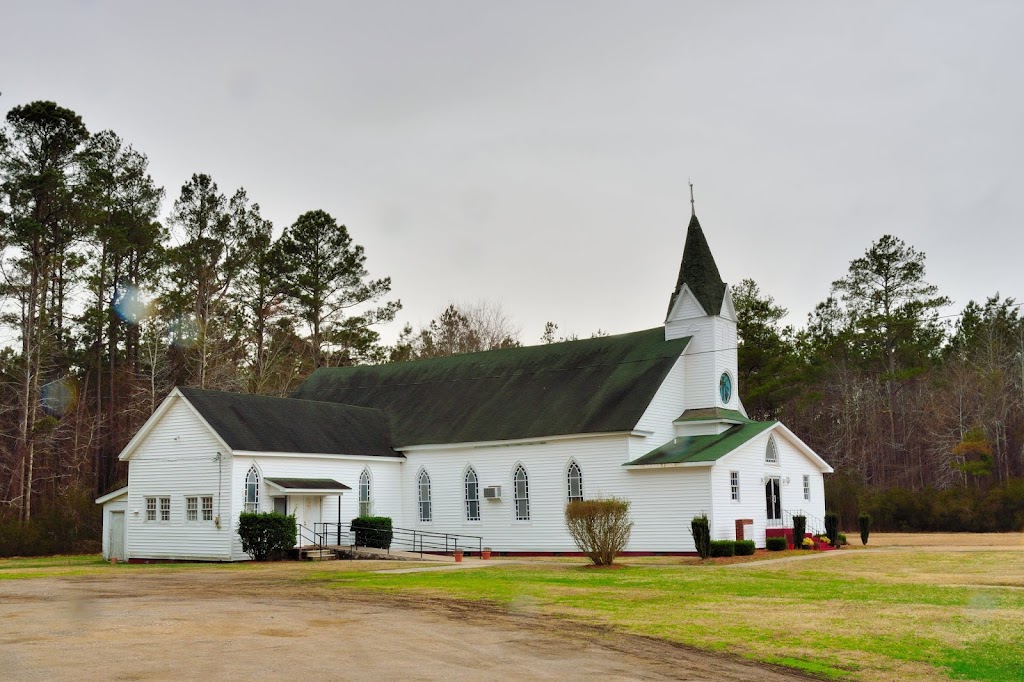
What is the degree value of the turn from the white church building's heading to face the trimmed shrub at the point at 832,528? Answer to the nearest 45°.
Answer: approximately 45° to its left

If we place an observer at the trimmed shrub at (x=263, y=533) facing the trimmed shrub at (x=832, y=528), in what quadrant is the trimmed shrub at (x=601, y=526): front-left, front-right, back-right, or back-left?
front-right

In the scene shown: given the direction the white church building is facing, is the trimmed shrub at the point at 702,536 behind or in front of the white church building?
in front

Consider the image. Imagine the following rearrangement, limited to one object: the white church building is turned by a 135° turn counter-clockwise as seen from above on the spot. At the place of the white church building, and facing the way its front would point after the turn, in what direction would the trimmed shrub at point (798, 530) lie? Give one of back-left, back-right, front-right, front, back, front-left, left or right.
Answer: right

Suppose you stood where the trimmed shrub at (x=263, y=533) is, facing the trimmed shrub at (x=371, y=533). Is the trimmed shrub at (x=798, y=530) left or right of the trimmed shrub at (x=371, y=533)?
right
